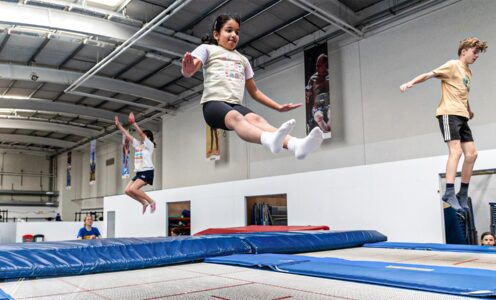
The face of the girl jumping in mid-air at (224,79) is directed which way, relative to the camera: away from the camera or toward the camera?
toward the camera

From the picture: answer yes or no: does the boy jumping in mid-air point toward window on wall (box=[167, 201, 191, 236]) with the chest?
no

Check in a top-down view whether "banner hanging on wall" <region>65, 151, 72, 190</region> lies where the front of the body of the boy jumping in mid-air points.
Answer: no

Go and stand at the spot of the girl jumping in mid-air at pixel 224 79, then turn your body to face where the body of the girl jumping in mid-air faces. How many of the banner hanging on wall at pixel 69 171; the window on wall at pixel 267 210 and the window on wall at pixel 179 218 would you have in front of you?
0

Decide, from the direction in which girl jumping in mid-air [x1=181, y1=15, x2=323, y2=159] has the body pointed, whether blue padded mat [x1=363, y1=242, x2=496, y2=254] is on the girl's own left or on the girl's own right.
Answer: on the girl's own left

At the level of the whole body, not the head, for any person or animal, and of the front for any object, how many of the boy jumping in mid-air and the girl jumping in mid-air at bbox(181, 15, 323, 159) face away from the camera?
0

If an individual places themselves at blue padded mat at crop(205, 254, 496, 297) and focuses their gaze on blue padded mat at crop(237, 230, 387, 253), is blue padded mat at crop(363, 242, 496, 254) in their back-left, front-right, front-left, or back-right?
front-right

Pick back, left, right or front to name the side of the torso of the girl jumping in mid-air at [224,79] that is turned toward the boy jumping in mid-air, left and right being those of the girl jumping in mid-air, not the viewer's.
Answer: left
